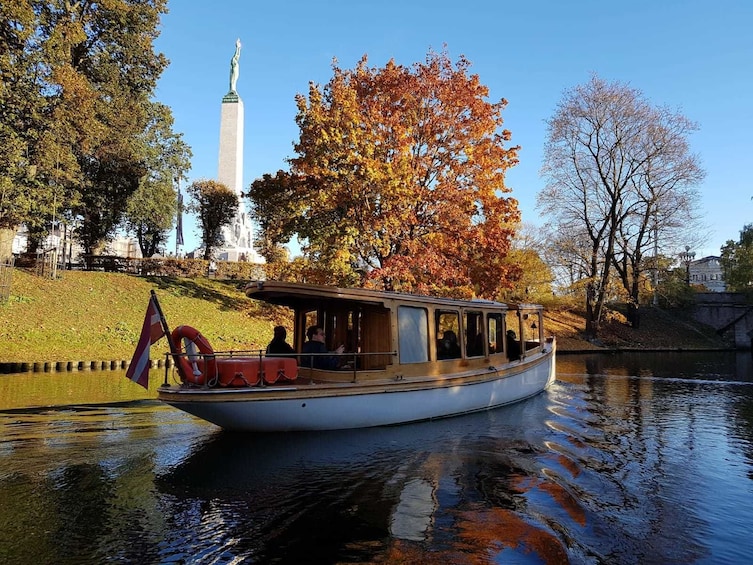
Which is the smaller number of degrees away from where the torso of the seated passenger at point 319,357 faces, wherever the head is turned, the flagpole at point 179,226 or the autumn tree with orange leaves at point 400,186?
the autumn tree with orange leaves

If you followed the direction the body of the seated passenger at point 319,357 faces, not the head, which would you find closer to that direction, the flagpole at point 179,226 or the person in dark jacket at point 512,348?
the person in dark jacket

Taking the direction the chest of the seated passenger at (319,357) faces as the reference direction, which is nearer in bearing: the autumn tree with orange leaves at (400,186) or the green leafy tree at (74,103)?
the autumn tree with orange leaves

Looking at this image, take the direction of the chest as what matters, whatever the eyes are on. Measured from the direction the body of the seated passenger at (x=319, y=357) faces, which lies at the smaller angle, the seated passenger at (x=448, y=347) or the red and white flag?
the seated passenger

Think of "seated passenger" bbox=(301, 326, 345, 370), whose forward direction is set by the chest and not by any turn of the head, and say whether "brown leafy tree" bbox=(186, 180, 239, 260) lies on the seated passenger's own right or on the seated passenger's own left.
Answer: on the seated passenger's own left

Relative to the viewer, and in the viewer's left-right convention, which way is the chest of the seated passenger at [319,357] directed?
facing to the right of the viewer

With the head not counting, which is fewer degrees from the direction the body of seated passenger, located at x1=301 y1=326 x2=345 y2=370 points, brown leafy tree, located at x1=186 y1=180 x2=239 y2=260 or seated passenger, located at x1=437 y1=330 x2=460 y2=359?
the seated passenger

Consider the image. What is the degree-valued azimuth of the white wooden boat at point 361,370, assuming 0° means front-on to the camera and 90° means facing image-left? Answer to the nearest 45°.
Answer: approximately 225°

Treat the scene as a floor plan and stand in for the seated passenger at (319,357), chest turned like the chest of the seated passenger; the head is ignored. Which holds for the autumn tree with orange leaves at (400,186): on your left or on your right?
on your left

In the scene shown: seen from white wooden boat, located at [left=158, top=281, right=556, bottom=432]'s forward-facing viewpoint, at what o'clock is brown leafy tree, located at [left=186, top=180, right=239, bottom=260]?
The brown leafy tree is roughly at 10 o'clock from the white wooden boat.

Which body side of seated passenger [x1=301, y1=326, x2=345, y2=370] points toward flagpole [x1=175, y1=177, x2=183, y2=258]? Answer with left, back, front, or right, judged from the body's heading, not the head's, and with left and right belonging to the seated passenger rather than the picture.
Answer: left
